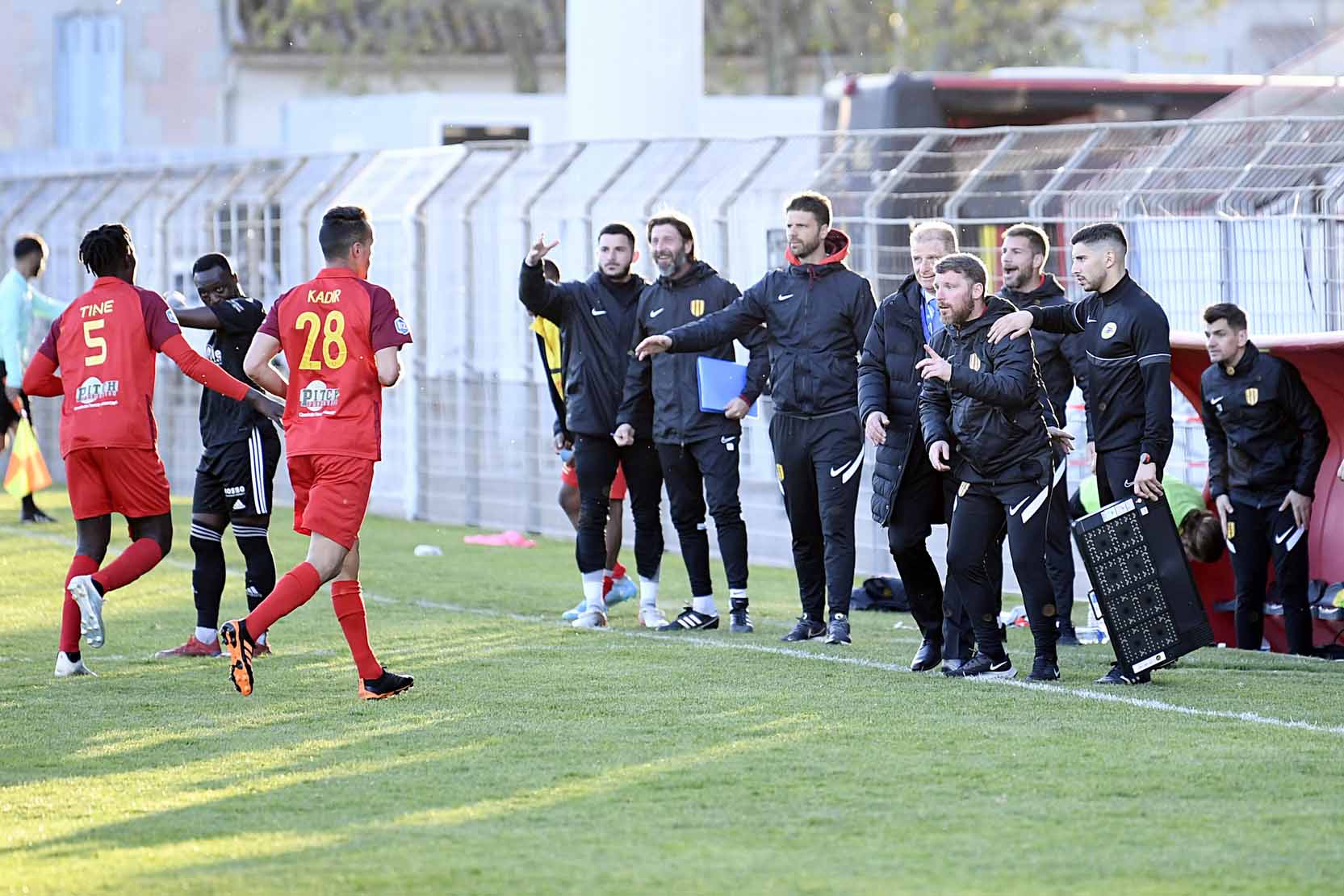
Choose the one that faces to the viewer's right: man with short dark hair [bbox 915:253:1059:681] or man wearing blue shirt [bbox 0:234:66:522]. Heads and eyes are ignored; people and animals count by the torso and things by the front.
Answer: the man wearing blue shirt

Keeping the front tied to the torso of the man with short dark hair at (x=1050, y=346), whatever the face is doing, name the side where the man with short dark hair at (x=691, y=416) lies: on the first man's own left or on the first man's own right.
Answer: on the first man's own right

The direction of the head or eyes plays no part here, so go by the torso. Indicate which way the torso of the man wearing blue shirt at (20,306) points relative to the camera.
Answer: to the viewer's right

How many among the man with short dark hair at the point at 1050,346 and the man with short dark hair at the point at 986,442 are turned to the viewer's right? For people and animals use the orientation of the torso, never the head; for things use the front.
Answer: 0

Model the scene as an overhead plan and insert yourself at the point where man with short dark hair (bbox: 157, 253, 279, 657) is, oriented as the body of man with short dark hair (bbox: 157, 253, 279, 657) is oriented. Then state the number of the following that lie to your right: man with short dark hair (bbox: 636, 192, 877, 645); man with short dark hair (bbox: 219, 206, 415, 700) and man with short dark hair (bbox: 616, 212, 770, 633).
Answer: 0

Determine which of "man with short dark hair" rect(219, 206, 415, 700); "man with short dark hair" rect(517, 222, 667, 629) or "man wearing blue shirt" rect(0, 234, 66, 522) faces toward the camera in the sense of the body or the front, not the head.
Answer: "man with short dark hair" rect(517, 222, 667, 629)

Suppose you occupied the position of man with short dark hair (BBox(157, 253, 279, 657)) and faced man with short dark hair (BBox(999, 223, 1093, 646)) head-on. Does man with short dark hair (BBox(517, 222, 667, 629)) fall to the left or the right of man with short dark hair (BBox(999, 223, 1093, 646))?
left

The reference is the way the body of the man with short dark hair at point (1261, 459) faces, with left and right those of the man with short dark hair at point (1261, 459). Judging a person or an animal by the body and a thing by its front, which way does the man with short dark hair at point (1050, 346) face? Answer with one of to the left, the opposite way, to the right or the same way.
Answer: the same way

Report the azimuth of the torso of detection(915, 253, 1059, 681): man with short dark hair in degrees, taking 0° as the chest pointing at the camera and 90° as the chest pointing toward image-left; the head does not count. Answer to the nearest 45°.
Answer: approximately 45°

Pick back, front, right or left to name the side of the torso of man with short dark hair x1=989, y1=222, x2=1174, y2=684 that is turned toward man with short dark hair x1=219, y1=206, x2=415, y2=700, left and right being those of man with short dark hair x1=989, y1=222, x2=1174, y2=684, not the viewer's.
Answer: front

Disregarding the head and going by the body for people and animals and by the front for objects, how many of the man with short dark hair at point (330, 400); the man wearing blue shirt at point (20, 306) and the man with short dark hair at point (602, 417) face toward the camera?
1

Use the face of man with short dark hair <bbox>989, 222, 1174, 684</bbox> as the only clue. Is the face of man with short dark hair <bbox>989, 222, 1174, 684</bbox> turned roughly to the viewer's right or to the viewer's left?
to the viewer's left

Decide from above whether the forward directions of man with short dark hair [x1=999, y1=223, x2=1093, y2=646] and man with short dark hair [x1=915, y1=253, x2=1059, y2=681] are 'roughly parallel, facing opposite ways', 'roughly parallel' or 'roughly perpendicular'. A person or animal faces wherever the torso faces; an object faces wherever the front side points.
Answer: roughly parallel

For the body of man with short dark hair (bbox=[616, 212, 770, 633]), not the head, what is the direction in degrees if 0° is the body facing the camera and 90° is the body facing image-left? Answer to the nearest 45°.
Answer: approximately 45°

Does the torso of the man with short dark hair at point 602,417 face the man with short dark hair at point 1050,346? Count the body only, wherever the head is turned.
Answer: no

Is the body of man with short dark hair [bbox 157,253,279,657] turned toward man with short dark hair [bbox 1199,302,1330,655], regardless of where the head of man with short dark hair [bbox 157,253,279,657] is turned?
no

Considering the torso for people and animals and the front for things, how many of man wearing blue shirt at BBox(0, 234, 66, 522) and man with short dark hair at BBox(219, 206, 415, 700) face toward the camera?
0

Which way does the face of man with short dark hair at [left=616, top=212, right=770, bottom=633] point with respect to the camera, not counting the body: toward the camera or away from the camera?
toward the camera
